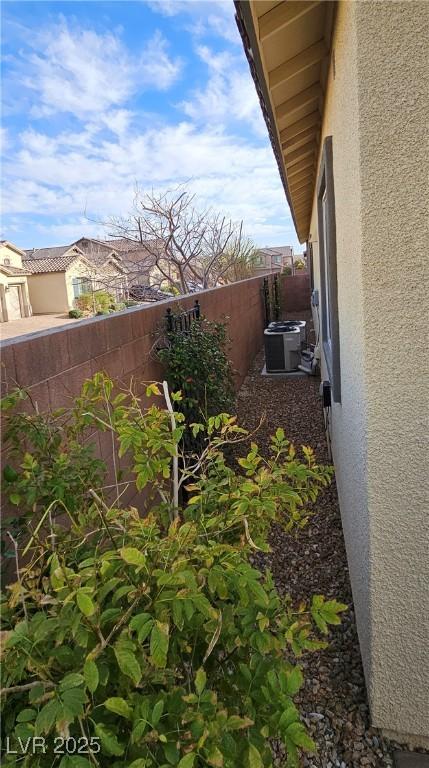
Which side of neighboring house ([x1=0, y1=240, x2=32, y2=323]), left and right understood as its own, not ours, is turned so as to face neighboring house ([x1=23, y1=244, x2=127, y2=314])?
left

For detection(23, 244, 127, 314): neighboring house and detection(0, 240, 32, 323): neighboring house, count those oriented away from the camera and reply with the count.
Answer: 0

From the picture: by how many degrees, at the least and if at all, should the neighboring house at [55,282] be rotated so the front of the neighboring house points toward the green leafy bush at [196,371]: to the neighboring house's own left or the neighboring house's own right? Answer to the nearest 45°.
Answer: approximately 45° to the neighboring house's own right

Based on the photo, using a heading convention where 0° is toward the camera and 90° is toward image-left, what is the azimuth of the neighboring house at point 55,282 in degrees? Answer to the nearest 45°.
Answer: approximately 315°

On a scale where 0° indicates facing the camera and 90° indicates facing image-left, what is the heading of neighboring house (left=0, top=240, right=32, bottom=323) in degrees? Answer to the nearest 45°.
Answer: approximately 315°

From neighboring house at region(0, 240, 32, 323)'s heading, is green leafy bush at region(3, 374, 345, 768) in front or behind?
in front

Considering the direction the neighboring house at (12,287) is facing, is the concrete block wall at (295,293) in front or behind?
in front

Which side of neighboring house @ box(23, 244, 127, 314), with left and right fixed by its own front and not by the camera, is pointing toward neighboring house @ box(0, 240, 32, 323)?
right
